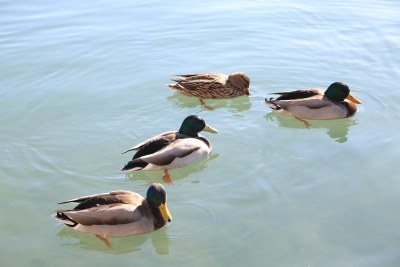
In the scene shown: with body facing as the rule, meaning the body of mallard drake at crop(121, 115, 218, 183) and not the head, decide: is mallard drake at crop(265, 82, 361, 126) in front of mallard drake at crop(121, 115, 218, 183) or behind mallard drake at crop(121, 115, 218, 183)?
in front

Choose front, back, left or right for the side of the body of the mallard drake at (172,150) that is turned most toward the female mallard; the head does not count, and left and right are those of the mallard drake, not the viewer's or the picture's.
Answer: left

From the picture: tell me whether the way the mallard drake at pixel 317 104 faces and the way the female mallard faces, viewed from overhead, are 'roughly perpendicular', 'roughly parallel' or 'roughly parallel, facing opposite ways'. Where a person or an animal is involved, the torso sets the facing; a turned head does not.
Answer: roughly parallel

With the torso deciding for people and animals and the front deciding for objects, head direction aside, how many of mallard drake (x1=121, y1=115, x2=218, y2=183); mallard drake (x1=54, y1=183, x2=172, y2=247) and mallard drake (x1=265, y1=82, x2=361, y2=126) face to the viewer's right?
3

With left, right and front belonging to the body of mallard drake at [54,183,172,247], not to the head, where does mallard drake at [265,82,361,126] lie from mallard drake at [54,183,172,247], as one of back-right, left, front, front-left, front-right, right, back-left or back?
front-left

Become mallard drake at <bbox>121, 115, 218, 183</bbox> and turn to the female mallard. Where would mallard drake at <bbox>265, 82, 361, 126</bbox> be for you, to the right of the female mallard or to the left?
right

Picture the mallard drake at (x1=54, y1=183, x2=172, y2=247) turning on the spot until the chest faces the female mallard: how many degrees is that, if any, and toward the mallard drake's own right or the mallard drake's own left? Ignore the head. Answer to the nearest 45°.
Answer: approximately 45° to the mallard drake's own left

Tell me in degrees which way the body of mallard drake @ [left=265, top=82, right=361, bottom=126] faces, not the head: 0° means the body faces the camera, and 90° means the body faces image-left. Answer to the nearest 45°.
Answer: approximately 270°

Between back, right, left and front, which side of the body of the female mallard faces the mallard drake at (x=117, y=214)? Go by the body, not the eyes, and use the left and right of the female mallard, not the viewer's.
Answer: right

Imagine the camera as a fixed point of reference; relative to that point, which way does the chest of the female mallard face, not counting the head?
to the viewer's right

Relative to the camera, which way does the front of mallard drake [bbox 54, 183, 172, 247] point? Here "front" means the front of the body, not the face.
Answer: to the viewer's right

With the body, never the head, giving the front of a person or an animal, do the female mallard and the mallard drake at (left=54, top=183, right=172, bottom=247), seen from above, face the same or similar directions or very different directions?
same or similar directions

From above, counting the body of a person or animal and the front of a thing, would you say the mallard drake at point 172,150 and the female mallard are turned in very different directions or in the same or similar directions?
same or similar directions

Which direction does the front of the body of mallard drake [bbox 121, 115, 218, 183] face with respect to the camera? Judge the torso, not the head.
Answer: to the viewer's right
